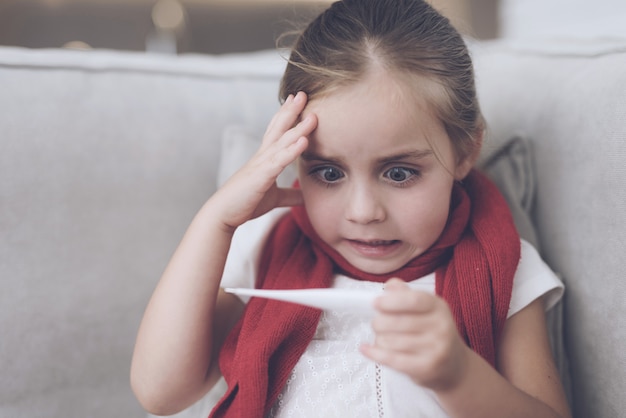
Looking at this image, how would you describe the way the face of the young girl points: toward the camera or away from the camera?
toward the camera

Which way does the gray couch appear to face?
toward the camera

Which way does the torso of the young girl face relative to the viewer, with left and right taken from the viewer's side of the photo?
facing the viewer
